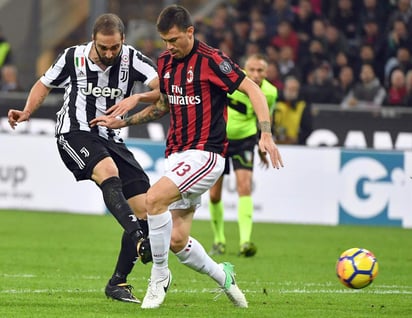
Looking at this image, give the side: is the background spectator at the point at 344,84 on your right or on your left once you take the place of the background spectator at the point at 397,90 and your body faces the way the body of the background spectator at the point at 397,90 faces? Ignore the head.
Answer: on your right

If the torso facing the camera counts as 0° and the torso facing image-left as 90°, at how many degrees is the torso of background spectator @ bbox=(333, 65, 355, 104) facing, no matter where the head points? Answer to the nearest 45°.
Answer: approximately 0°

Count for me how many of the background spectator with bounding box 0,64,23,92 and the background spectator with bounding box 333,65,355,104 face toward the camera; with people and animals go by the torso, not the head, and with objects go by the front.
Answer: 2

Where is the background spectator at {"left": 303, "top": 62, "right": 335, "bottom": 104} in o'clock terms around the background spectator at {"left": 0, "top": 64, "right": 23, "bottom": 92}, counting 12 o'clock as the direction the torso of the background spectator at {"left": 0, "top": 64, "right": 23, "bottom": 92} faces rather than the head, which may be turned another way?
the background spectator at {"left": 303, "top": 62, "right": 335, "bottom": 104} is roughly at 10 o'clock from the background spectator at {"left": 0, "top": 64, "right": 23, "bottom": 92}.

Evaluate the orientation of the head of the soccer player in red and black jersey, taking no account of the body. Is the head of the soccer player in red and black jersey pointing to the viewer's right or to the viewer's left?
to the viewer's left

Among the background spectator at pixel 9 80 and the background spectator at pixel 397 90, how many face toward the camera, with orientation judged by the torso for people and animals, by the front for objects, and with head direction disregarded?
2
